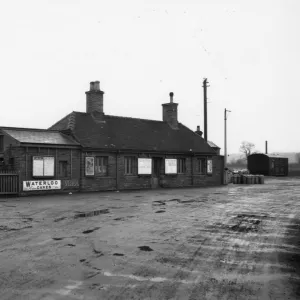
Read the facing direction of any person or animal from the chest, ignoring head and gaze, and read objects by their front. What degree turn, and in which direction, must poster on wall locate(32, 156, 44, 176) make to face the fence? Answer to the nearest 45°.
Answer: approximately 45° to its right

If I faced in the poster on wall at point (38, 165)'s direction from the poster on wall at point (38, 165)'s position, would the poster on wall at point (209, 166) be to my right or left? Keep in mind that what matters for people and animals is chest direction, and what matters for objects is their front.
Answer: on my left

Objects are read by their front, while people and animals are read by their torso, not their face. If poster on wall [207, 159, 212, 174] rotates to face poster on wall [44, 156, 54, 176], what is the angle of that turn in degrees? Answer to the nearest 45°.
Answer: approximately 45° to its right

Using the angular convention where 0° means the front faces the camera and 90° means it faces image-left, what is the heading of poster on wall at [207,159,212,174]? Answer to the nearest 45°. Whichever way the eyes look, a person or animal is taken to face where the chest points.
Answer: approximately 0°

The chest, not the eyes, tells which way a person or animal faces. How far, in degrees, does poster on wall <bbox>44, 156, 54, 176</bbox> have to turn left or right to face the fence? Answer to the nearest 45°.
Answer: approximately 45° to its right

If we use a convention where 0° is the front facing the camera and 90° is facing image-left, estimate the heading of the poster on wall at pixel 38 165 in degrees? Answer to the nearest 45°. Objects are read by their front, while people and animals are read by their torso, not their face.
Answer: approximately 0°

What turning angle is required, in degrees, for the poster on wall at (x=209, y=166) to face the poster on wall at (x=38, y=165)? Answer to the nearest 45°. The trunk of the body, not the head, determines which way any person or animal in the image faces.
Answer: approximately 45° to its right

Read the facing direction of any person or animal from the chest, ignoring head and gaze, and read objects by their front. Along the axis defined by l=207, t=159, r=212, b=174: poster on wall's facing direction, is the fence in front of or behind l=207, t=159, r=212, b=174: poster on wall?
in front
